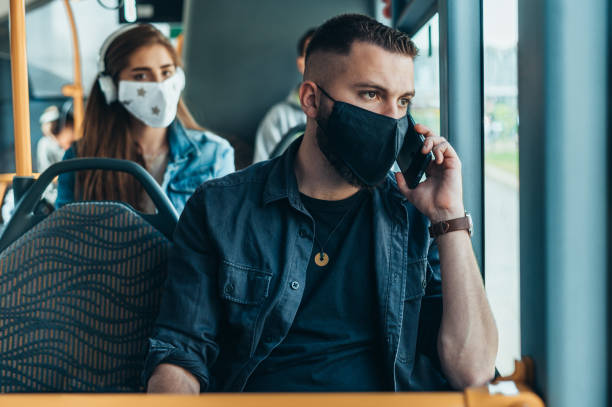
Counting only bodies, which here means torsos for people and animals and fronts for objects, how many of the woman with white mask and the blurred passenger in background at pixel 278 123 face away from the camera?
0

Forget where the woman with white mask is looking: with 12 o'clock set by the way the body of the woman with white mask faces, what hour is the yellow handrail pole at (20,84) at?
The yellow handrail pole is roughly at 3 o'clock from the woman with white mask.

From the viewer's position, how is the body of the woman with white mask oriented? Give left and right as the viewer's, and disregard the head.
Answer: facing the viewer and to the right of the viewer

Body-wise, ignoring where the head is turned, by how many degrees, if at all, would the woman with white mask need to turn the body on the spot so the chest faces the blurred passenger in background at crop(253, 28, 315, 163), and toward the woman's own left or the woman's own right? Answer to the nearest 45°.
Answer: approximately 90° to the woman's own left

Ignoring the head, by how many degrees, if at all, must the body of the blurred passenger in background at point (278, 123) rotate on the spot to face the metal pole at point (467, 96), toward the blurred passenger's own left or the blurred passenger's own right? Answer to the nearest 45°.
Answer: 0° — they already face it

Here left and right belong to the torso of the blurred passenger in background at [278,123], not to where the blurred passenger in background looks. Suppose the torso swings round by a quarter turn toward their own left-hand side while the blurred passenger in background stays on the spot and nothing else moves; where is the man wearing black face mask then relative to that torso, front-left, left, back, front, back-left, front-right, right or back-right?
right

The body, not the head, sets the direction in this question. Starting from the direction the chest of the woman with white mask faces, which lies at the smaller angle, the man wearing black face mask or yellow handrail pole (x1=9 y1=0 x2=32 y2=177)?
the man wearing black face mask

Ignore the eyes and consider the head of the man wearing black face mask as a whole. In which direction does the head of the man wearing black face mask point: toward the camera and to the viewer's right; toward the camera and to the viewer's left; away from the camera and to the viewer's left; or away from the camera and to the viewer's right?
toward the camera and to the viewer's right

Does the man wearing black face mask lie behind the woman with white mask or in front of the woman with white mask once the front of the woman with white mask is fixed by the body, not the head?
in front

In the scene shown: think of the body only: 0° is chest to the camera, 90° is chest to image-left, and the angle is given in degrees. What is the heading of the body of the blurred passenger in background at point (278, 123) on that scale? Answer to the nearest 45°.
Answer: approximately 0°
